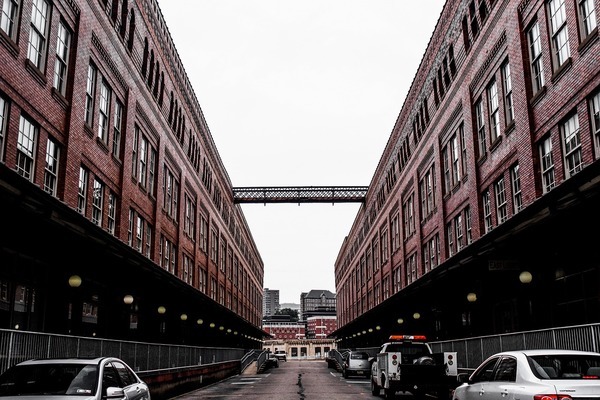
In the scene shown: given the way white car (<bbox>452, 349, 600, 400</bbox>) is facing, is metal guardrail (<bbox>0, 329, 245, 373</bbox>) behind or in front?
in front

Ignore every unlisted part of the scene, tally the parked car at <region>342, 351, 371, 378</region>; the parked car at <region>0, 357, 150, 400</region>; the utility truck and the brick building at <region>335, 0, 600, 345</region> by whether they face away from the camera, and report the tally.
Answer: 2

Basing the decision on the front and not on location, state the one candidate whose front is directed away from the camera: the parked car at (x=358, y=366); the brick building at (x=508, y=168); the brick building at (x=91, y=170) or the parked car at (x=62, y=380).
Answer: the parked car at (x=358, y=366)

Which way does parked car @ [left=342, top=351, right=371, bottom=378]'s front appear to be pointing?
away from the camera

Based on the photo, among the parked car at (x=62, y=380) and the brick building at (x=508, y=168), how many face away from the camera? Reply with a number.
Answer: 0

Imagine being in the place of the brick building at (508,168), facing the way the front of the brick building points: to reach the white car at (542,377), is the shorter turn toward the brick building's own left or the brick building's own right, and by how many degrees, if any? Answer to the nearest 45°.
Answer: approximately 45° to the brick building's own left

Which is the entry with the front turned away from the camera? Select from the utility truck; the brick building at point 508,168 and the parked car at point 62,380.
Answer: the utility truck

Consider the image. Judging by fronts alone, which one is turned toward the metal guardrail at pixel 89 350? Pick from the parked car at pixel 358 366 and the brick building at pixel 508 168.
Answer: the brick building

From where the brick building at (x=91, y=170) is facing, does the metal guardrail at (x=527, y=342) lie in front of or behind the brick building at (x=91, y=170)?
in front

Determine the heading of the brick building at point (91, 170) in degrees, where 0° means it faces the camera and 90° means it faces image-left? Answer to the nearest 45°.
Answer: approximately 315°

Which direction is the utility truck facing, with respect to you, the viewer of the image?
facing away from the viewer

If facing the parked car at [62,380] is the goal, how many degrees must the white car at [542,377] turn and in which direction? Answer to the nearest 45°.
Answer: approximately 45° to its left

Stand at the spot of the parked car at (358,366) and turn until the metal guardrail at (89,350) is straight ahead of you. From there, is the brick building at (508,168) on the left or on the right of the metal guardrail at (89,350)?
left

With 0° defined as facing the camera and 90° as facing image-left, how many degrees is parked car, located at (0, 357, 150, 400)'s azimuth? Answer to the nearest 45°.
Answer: approximately 45°

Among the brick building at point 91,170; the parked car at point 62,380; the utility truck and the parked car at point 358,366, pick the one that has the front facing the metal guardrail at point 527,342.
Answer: the brick building

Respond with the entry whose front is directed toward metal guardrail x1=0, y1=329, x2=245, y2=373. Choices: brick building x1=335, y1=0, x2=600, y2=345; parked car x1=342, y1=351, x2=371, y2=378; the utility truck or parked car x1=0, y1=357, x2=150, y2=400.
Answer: the brick building
